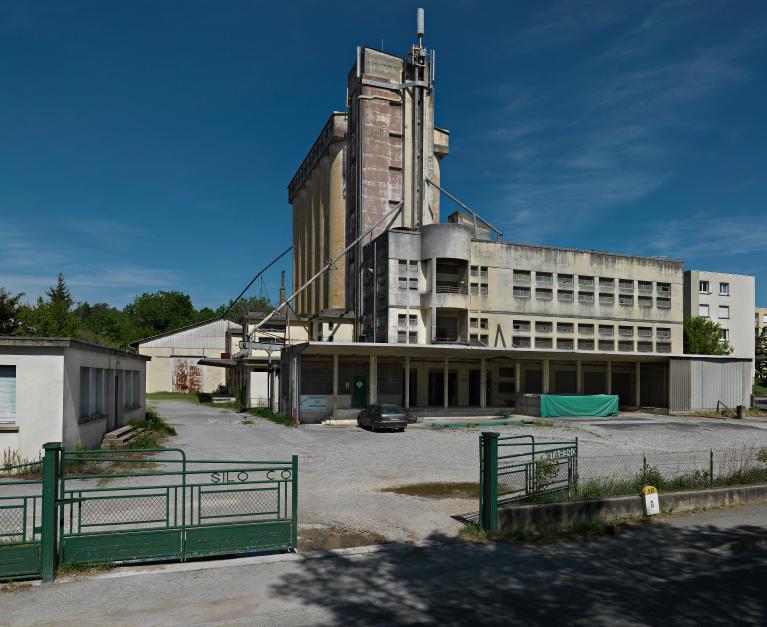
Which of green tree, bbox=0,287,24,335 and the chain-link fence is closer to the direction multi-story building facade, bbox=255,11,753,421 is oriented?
the chain-link fence

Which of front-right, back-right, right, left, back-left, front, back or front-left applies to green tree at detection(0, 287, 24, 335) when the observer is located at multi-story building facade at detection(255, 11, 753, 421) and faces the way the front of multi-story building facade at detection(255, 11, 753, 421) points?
front-right

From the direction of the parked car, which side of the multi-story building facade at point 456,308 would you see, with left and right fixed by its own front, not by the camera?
front

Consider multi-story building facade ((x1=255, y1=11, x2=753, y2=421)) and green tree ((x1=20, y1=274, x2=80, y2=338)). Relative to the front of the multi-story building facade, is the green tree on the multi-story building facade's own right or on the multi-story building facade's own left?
on the multi-story building facade's own right

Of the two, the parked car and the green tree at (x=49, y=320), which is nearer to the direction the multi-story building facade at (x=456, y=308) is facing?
the parked car

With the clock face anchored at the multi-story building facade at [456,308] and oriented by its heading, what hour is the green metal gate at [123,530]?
The green metal gate is roughly at 12 o'clock from the multi-story building facade.

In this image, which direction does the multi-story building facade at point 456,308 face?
toward the camera

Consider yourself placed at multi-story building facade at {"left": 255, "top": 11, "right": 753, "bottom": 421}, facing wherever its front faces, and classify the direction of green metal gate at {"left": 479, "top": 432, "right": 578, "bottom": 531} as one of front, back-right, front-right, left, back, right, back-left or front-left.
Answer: front

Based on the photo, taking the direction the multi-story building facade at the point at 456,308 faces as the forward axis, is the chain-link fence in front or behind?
in front

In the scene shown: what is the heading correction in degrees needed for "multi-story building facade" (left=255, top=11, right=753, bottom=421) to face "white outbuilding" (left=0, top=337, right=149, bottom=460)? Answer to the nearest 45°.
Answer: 0° — it already faces it

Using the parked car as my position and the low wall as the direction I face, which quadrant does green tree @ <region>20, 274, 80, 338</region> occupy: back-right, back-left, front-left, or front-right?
back-right
